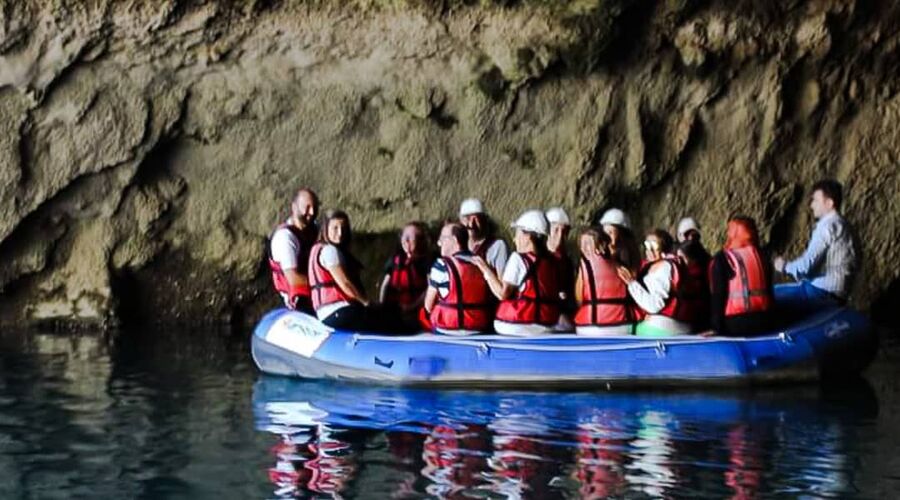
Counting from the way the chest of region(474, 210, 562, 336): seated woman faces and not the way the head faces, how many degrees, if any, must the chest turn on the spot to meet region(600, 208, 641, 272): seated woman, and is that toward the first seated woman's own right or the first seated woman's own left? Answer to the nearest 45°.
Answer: approximately 90° to the first seated woman's own right

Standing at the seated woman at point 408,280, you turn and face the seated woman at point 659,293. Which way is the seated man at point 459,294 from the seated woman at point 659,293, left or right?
right

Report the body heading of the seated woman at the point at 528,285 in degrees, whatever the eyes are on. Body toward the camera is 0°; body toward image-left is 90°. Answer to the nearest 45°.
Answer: approximately 135°

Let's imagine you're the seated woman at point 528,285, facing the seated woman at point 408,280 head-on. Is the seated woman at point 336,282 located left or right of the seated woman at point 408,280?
left
